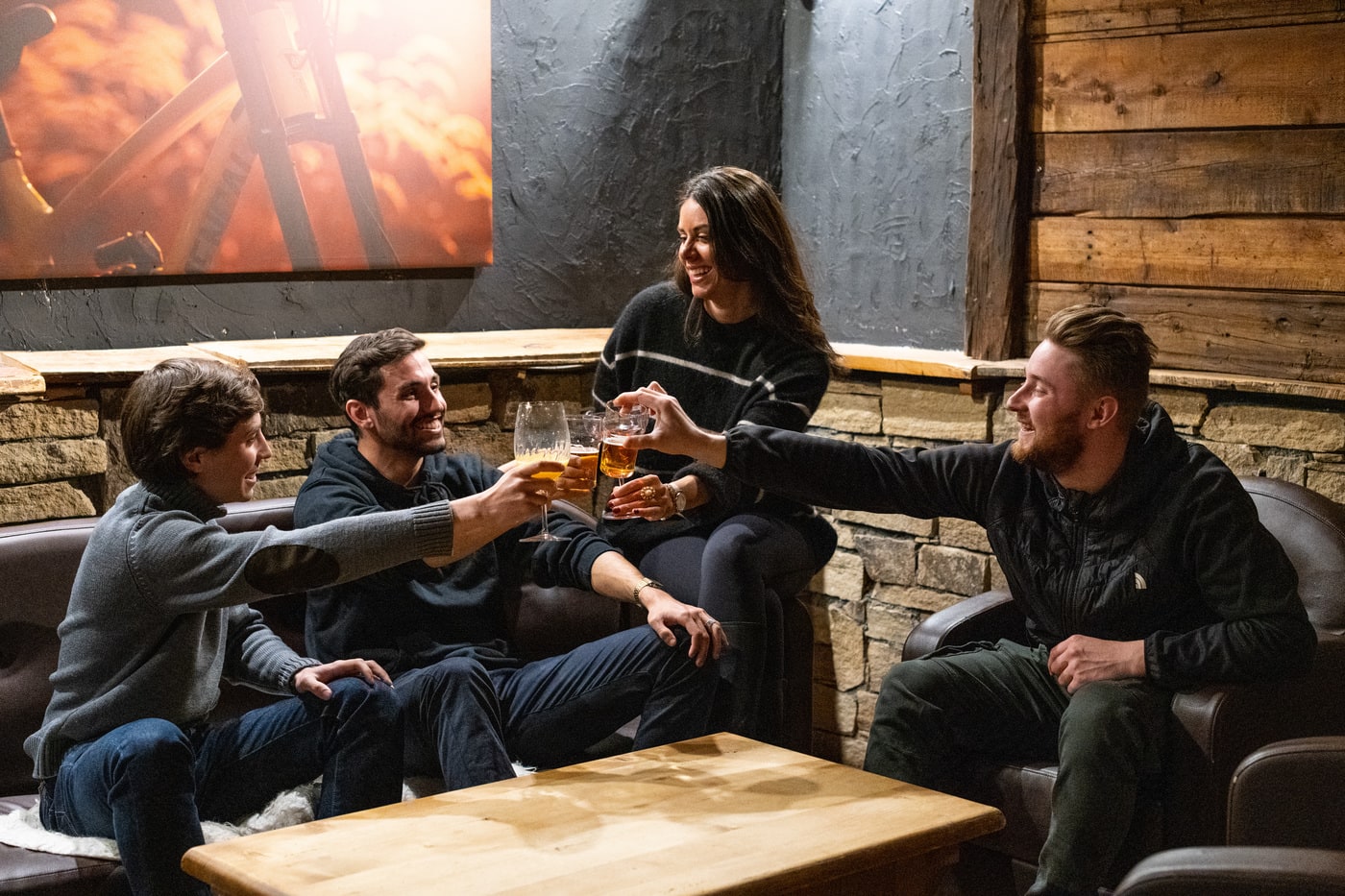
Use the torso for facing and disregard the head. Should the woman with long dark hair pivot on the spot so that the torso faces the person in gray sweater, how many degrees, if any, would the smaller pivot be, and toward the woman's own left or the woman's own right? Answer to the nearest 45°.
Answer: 0° — they already face them

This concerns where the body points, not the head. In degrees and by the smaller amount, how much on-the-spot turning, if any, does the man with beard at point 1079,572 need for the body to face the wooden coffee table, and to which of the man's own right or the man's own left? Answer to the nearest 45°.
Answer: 0° — they already face it

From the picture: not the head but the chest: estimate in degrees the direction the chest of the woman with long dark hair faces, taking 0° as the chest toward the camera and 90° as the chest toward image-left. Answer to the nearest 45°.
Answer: approximately 45°

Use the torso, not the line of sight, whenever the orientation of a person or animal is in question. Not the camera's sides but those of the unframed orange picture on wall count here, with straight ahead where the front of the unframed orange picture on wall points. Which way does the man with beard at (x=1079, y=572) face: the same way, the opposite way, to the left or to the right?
to the right

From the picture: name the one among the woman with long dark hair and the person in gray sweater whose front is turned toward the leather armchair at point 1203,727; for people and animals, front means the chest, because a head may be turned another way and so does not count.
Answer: the person in gray sweater

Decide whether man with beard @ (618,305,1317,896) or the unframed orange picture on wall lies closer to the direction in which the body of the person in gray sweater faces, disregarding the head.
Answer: the man with beard

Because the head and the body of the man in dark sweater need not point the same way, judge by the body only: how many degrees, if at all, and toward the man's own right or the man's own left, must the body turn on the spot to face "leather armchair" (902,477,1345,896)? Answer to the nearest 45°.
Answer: approximately 45° to the man's own left

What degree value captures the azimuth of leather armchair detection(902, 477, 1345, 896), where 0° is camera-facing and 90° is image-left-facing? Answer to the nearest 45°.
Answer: approximately 45°

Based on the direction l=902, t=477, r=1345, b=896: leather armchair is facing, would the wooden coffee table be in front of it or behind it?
in front

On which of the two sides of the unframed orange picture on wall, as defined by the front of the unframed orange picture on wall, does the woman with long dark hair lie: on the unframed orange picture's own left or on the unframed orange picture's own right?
on the unframed orange picture's own left

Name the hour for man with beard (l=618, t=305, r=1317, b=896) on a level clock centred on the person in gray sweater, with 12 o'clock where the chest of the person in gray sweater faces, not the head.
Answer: The man with beard is roughly at 12 o'clock from the person in gray sweater.

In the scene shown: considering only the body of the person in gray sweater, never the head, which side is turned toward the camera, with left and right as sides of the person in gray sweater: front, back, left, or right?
right

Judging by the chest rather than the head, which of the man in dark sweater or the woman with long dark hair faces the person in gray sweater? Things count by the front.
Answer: the woman with long dark hair

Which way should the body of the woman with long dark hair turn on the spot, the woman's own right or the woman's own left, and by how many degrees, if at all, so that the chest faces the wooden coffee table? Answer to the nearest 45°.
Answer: approximately 45° to the woman's own left

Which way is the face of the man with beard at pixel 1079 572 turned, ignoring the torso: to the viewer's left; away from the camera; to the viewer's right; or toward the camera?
to the viewer's left

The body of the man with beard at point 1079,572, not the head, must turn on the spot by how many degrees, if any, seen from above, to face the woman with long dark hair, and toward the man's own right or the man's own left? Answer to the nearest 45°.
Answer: approximately 90° to the man's own right

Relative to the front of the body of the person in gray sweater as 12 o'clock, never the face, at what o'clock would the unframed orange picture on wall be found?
The unframed orange picture on wall is roughly at 9 o'clock from the person in gray sweater.
